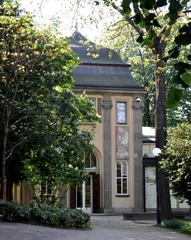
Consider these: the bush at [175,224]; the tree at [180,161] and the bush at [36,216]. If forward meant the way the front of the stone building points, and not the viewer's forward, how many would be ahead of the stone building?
3

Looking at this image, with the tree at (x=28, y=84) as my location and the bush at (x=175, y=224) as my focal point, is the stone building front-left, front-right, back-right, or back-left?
front-left

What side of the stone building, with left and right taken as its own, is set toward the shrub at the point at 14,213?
front

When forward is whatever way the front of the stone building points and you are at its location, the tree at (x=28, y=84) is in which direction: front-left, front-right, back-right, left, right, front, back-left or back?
front

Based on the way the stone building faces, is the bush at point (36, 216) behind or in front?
in front

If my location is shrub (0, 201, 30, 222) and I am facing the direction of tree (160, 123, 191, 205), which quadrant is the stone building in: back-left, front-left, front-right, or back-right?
front-left

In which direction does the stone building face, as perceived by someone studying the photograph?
facing the viewer

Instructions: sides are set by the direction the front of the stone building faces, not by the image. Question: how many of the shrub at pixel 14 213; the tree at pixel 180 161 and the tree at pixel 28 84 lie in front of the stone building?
3

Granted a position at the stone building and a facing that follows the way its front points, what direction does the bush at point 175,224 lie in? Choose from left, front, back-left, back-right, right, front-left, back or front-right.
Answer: front
